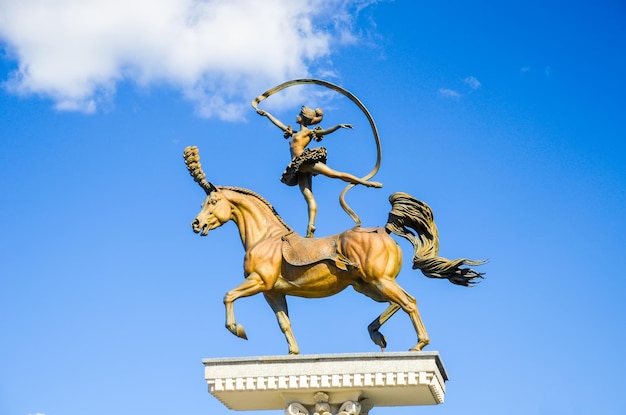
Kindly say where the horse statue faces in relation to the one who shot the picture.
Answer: facing to the left of the viewer
